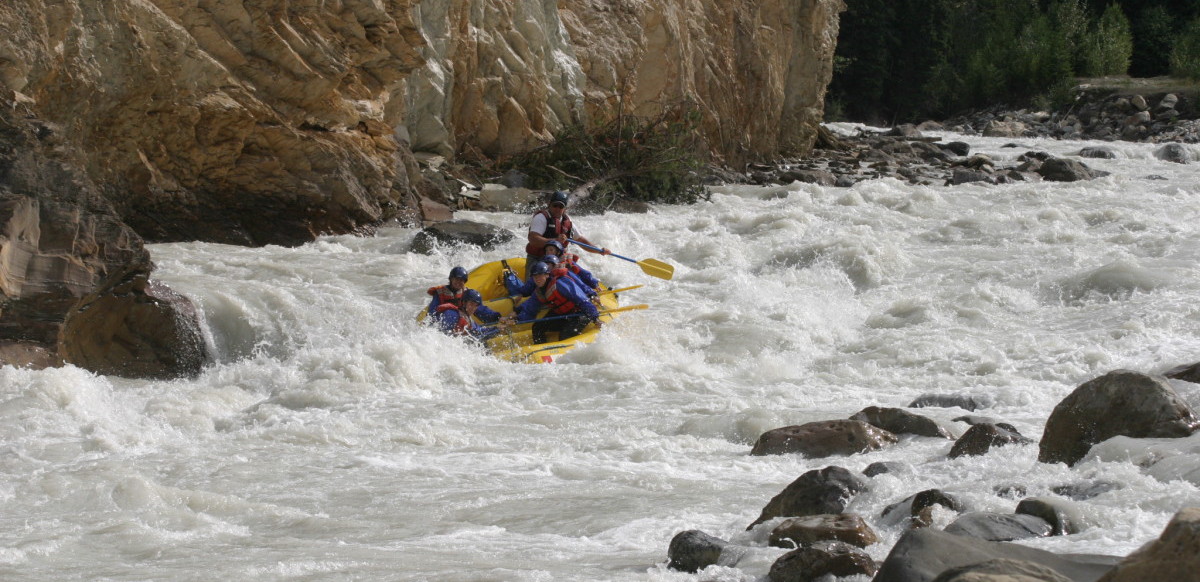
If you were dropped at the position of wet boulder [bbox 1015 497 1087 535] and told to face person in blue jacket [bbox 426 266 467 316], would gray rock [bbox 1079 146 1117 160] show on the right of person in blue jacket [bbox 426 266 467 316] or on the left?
right

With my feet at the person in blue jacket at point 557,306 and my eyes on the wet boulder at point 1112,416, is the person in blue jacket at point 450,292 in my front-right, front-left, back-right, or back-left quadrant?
back-right

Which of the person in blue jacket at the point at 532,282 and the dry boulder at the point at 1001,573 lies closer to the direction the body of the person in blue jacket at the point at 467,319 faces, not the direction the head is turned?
the dry boulder

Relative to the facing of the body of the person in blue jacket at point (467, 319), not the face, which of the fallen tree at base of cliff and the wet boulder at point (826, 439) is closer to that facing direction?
the wet boulder

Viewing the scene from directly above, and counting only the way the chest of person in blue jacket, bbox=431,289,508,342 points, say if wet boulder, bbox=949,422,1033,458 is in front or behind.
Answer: in front

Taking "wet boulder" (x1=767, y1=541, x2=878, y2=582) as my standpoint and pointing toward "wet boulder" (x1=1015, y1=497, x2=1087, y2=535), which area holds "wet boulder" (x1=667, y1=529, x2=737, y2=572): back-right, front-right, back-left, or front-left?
back-left

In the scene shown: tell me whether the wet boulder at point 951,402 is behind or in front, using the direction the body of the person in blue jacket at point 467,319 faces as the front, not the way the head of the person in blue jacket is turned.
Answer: in front
